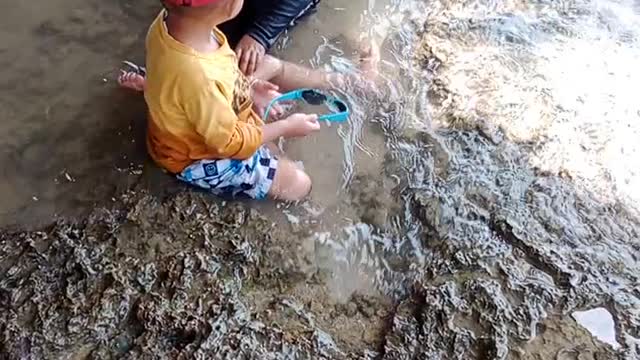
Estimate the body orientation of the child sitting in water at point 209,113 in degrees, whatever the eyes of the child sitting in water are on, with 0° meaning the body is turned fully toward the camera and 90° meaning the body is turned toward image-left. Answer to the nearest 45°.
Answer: approximately 270°
